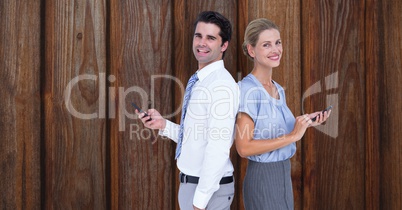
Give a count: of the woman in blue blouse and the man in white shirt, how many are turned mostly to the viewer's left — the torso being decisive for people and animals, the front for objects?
1

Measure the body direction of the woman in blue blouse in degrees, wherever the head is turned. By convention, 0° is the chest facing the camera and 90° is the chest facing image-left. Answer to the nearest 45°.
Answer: approximately 315°

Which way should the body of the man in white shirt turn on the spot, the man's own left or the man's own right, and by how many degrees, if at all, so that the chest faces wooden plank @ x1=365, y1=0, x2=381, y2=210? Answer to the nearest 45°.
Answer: approximately 135° to the man's own right

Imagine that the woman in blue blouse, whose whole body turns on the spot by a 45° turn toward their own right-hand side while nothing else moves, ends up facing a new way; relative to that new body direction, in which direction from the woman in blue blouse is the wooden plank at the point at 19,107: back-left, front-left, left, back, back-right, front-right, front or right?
right

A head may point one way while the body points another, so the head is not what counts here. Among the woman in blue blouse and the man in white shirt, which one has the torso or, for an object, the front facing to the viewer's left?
the man in white shirt

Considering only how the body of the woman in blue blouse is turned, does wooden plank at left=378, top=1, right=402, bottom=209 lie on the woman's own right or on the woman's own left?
on the woman's own left

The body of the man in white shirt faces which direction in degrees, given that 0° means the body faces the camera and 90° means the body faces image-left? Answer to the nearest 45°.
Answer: approximately 90°

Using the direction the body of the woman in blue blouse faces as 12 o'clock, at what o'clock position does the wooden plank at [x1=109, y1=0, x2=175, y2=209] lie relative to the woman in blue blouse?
The wooden plank is roughly at 5 o'clock from the woman in blue blouse.

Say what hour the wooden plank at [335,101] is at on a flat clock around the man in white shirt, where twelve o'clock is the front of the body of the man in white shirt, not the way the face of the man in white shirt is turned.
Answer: The wooden plank is roughly at 5 o'clock from the man in white shirt.
